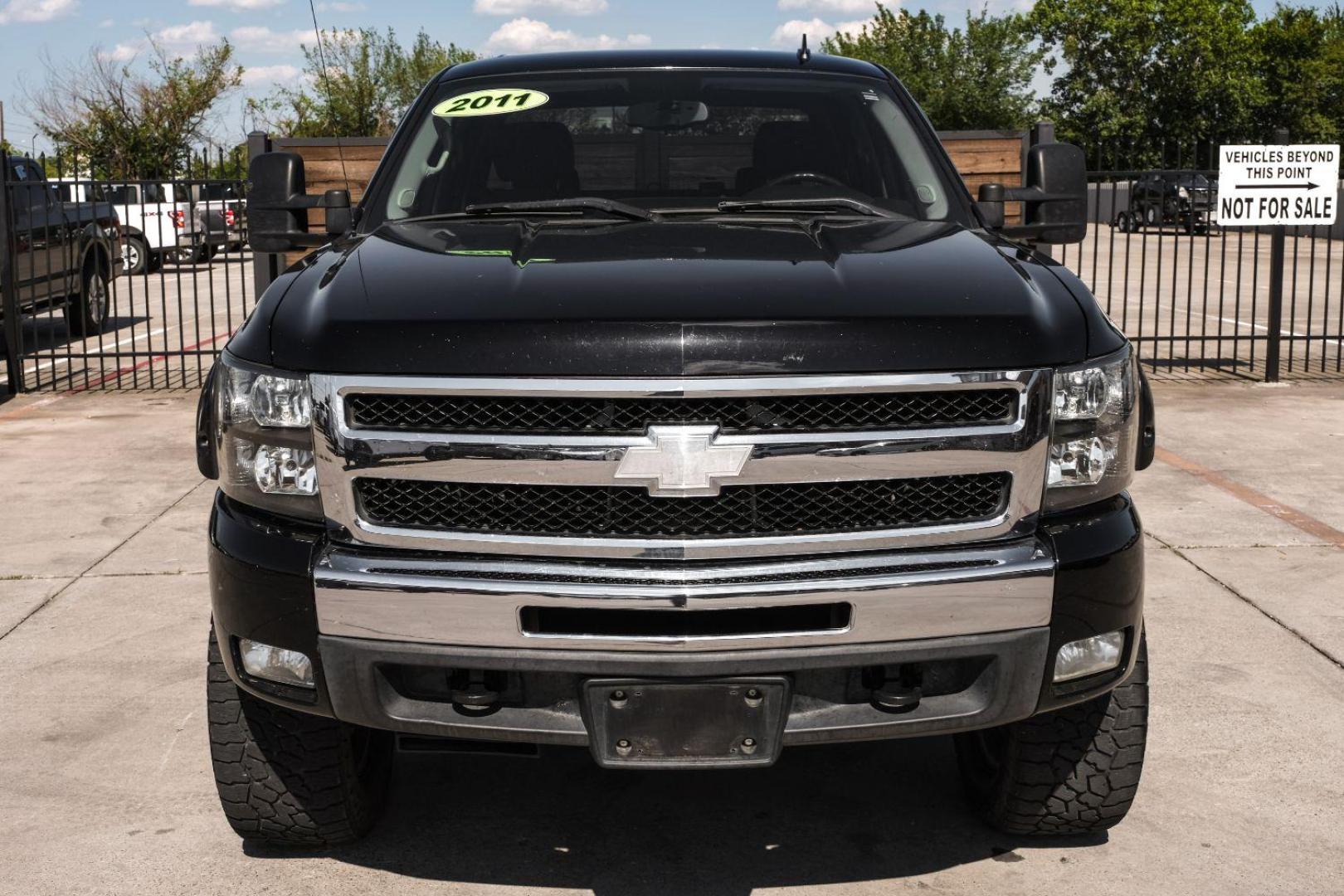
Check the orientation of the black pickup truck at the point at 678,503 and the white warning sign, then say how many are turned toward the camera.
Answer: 2

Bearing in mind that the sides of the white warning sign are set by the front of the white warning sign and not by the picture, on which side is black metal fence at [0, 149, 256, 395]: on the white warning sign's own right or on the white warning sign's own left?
on the white warning sign's own right

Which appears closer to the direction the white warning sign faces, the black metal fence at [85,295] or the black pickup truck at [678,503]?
the black pickup truck

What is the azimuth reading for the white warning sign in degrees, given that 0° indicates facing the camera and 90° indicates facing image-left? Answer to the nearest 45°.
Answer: approximately 0°

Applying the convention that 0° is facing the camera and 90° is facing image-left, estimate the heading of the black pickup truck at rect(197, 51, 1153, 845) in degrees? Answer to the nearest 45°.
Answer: approximately 0°
